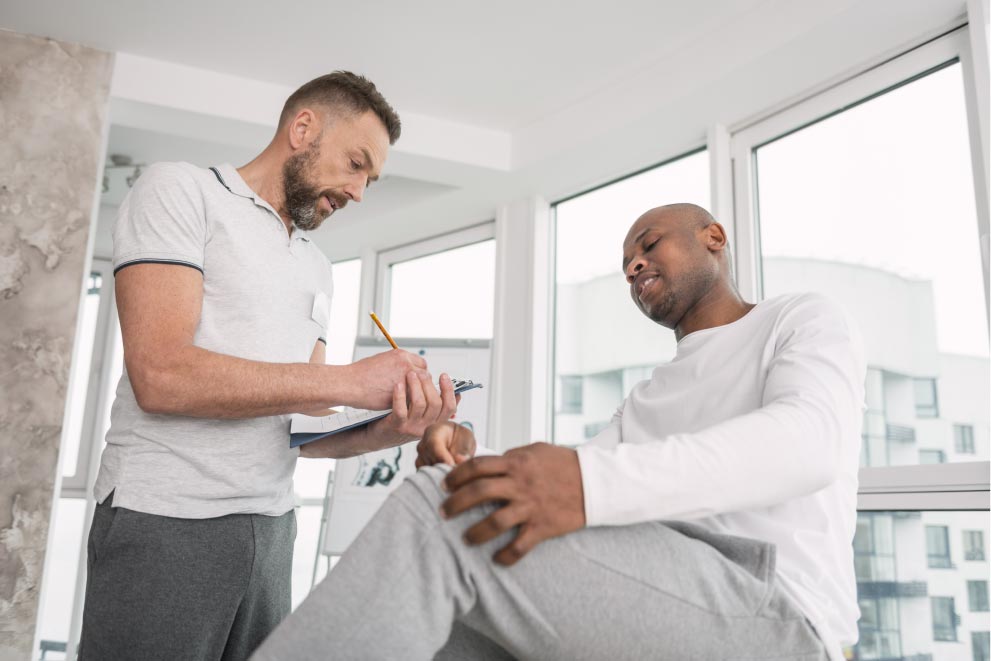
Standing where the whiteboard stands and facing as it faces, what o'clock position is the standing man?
The standing man is roughly at 12 o'clock from the whiteboard.

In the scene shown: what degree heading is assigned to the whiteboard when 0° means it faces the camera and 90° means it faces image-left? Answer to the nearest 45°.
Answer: approximately 0°

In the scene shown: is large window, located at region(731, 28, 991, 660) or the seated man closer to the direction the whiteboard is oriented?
the seated man

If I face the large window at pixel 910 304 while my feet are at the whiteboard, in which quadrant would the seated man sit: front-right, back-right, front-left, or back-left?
front-right

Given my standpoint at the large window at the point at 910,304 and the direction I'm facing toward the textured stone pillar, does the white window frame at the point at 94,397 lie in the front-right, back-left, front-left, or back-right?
front-right

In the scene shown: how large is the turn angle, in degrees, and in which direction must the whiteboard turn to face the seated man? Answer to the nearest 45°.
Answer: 0° — it already faces them

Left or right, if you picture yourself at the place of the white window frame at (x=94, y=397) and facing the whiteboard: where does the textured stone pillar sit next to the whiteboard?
right

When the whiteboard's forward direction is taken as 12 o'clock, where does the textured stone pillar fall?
The textured stone pillar is roughly at 2 o'clock from the whiteboard.

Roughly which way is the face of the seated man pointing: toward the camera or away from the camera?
toward the camera

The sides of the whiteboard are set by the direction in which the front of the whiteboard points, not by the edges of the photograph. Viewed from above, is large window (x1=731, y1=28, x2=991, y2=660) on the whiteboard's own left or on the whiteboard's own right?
on the whiteboard's own left

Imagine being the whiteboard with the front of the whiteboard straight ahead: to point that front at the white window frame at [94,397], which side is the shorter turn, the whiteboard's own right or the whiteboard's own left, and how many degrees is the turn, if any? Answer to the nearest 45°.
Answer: approximately 135° to the whiteboard's own right
